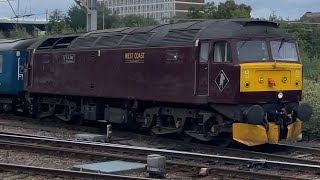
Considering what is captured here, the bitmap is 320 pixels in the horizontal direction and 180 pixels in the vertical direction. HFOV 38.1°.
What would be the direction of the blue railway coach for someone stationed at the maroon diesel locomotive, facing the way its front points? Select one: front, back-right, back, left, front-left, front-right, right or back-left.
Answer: back

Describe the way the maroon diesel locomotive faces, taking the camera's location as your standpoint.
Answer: facing the viewer and to the right of the viewer

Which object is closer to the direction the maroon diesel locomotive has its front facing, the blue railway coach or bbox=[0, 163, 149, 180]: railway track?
the railway track

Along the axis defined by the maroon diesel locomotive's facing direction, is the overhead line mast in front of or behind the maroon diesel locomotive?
behind

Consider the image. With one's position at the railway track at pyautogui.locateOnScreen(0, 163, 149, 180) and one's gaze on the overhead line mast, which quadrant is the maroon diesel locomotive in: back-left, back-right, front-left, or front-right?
front-right

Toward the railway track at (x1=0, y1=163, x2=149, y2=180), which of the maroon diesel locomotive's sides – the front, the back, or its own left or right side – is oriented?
right

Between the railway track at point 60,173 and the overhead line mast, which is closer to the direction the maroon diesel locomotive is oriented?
the railway track

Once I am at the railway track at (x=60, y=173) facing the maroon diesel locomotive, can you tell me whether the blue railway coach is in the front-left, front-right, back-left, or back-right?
front-left
